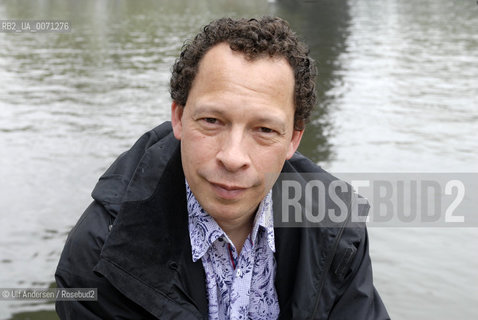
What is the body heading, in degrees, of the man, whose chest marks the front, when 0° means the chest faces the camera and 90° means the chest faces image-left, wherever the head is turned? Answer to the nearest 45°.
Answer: approximately 0°
